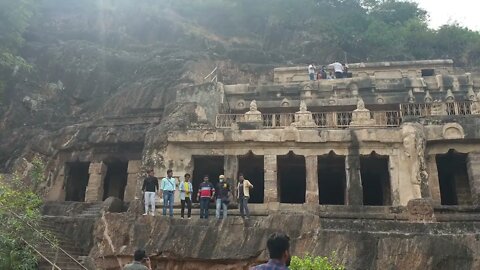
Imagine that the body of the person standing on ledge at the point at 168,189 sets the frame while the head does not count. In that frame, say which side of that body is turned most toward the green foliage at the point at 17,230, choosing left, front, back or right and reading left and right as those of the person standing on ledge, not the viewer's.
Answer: right

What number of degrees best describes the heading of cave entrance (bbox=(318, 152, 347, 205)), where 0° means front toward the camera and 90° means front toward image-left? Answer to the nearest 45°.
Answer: approximately 0°

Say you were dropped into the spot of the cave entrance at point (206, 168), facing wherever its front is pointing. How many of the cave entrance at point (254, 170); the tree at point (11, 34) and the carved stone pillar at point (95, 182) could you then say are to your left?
1

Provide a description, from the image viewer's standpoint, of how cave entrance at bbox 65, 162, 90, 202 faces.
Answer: facing the viewer

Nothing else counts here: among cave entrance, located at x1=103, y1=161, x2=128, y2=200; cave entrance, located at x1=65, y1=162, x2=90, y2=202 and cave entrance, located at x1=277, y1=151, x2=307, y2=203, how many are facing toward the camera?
3

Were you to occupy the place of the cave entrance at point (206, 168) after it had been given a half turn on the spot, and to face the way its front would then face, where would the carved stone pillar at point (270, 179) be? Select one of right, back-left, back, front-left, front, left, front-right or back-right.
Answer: back-right

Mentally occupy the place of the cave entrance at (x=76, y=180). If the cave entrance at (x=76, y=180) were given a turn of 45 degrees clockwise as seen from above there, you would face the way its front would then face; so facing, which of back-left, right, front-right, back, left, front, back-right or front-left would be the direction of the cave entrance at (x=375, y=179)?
left

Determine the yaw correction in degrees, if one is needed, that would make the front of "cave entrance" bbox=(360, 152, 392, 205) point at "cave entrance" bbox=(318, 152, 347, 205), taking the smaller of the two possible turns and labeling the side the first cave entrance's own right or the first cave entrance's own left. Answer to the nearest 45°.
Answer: approximately 90° to the first cave entrance's own right

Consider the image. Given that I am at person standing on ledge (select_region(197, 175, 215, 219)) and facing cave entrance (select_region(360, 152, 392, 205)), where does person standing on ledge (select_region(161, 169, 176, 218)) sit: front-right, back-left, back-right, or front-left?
back-left

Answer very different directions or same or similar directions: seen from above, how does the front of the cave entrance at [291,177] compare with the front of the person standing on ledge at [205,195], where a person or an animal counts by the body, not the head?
same or similar directions

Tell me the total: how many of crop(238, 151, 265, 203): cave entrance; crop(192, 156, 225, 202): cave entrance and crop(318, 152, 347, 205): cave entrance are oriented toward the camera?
3

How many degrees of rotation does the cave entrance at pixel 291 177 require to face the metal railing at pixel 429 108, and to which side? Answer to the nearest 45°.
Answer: approximately 90° to its left

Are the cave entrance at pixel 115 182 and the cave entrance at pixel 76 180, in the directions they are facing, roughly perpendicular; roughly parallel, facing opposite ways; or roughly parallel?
roughly parallel

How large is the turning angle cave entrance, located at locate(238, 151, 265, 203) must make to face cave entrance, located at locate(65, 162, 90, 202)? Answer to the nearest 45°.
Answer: approximately 90° to its right

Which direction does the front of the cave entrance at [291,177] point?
toward the camera

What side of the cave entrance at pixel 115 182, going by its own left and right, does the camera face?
front

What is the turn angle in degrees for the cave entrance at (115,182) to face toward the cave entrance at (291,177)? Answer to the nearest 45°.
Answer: approximately 45° to its left
